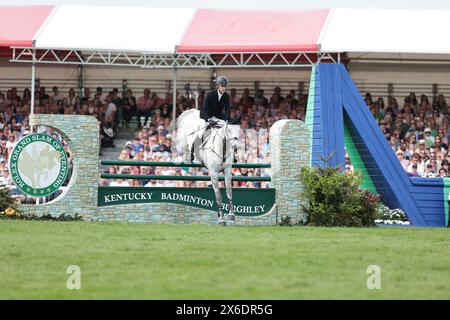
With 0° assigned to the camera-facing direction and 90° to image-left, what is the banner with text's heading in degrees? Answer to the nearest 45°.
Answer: approximately 0°

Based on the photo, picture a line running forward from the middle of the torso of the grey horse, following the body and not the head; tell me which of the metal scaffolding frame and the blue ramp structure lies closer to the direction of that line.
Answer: the blue ramp structure

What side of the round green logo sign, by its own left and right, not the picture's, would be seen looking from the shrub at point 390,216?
left

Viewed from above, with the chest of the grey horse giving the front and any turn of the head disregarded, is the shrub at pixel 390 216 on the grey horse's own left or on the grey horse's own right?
on the grey horse's own left

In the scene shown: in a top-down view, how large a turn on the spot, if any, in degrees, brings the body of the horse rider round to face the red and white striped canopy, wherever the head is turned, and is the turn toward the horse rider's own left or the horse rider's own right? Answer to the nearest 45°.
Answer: approximately 135° to the horse rider's own left

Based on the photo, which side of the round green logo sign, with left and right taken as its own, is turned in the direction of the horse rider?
left

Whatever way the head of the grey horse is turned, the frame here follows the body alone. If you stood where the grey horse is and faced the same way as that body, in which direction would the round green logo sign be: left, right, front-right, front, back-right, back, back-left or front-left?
back-right

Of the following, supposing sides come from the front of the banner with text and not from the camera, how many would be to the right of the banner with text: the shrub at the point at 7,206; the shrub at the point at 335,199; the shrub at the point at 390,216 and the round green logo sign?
2

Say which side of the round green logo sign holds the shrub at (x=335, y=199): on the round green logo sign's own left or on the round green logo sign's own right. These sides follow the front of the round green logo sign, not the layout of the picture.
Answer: on the round green logo sign's own left

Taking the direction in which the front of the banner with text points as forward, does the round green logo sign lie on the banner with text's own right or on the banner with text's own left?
on the banner with text's own right
